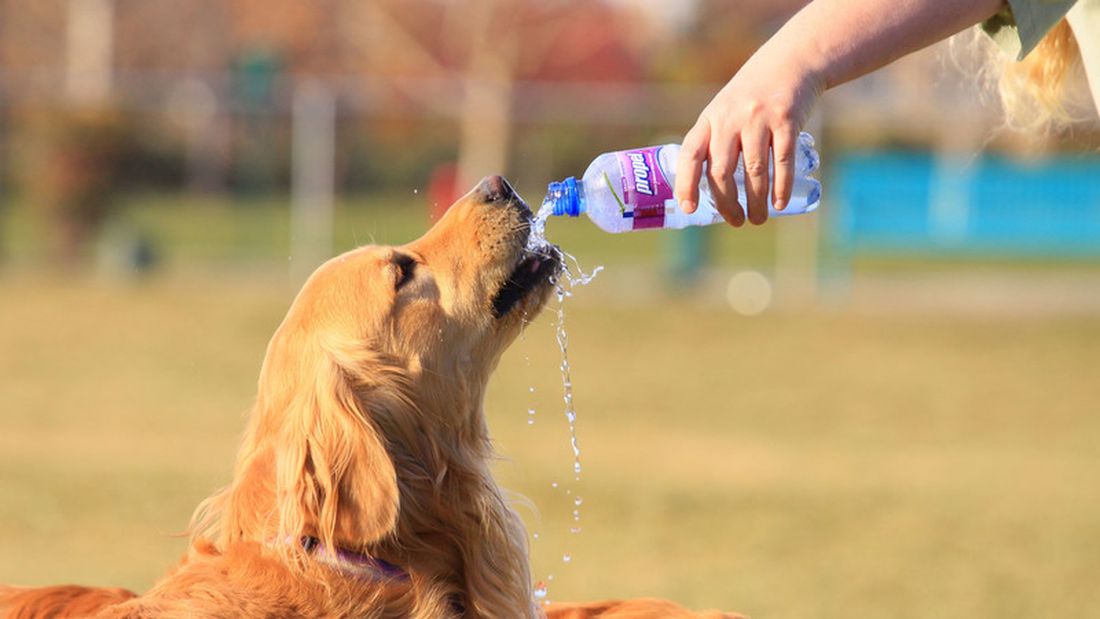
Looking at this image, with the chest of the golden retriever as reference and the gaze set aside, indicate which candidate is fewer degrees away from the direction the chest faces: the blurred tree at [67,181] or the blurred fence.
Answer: the blurred fence

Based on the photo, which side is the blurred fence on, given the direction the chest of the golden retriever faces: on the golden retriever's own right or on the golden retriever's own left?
on the golden retriever's own left

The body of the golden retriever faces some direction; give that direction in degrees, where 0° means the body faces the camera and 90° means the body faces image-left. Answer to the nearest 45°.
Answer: approximately 270°

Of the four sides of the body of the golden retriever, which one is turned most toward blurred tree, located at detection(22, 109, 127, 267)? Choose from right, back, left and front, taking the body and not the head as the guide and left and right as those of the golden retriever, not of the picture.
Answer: left

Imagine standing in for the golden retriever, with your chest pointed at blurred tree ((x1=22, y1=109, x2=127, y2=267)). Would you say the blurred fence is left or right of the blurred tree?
right
